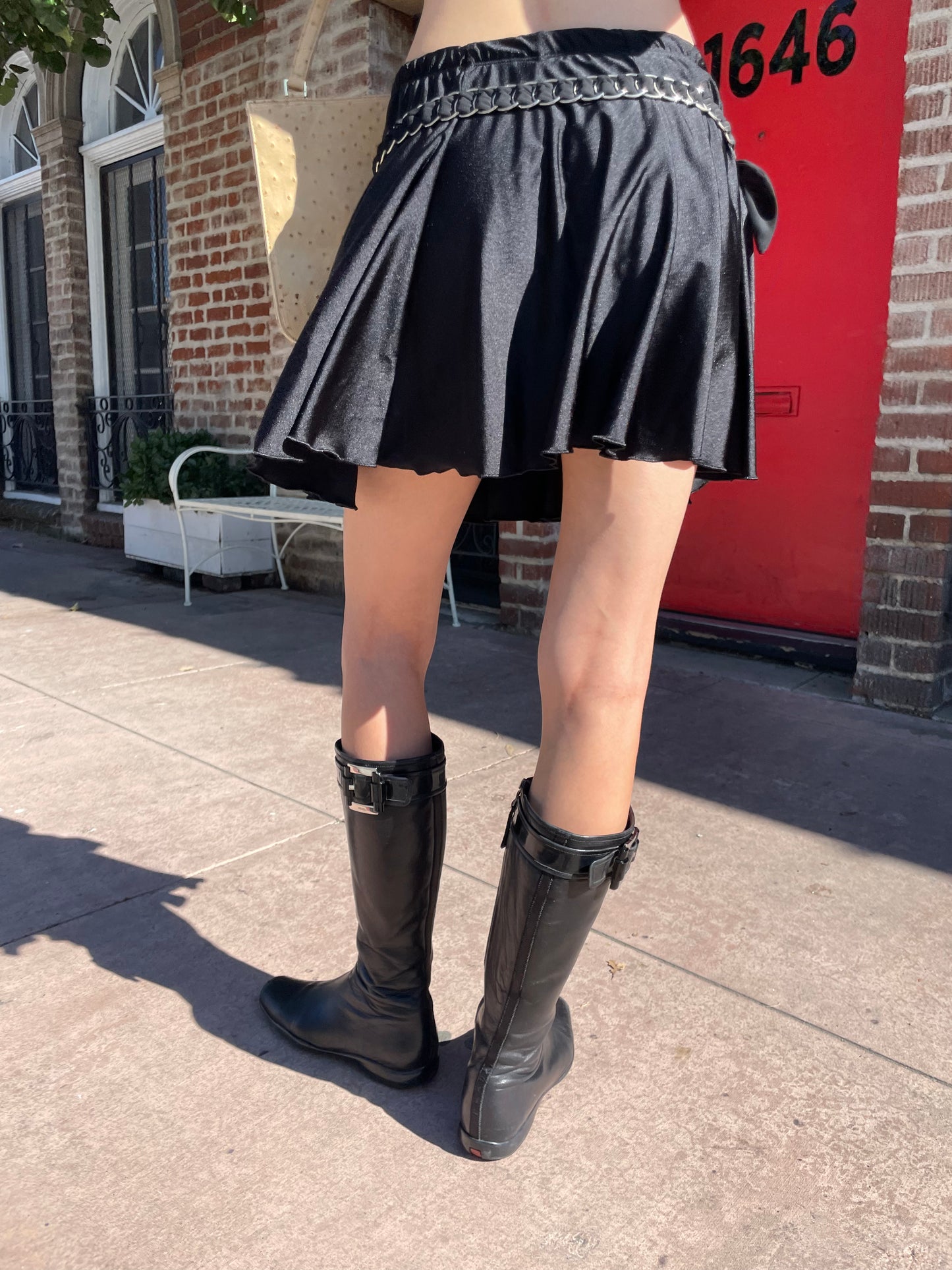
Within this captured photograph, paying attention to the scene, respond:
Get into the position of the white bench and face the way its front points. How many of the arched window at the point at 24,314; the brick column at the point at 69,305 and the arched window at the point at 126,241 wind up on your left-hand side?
0

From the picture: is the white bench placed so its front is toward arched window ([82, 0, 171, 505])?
no

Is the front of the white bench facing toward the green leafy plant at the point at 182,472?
no

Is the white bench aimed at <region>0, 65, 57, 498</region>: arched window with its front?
no

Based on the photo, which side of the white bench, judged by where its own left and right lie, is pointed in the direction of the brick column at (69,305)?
right

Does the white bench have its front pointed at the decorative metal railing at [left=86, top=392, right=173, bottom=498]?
no

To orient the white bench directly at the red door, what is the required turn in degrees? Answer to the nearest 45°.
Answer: approximately 90° to its left

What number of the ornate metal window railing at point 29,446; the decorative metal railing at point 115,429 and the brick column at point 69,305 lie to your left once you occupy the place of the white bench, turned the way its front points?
0

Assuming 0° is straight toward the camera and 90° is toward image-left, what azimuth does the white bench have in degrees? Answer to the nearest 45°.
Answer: approximately 45°
